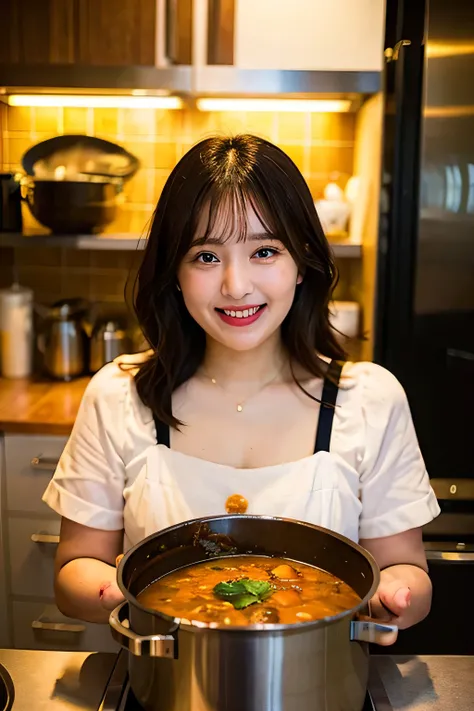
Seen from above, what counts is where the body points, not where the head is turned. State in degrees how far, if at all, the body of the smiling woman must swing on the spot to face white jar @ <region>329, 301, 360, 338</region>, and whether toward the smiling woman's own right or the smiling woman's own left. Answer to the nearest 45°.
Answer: approximately 180°

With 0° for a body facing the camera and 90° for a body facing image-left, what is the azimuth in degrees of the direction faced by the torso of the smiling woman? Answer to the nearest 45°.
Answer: approximately 0°

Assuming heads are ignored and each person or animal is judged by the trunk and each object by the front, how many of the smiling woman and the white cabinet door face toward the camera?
2

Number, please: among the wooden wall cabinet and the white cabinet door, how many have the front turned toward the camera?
2

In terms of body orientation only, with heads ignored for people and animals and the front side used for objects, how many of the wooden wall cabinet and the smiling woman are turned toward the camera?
2

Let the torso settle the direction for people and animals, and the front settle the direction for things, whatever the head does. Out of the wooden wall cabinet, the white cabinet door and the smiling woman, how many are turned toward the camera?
3

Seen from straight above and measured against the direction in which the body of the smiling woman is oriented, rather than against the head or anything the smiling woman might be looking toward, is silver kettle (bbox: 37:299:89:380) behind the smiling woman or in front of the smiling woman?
behind

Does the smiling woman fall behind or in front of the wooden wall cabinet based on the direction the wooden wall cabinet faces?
in front
